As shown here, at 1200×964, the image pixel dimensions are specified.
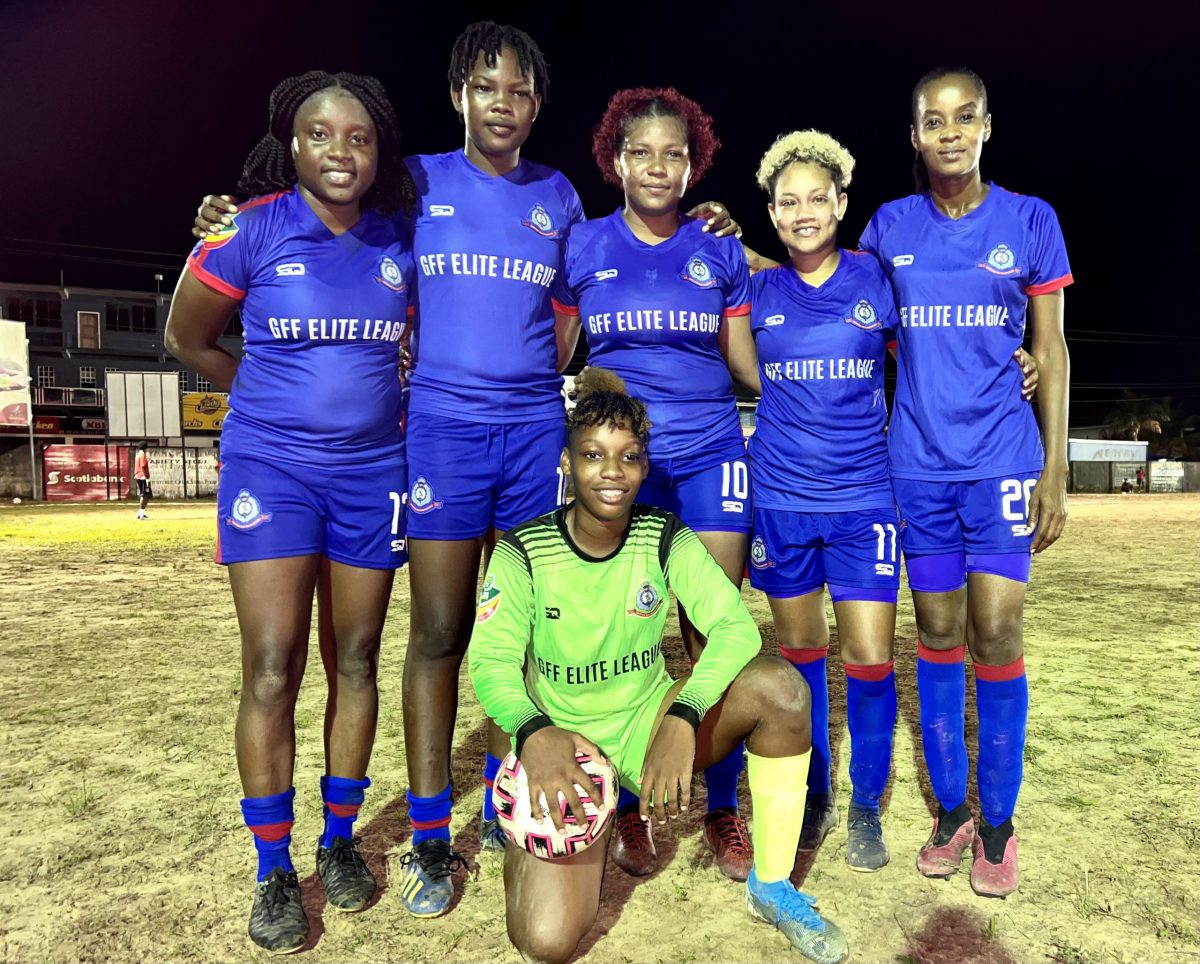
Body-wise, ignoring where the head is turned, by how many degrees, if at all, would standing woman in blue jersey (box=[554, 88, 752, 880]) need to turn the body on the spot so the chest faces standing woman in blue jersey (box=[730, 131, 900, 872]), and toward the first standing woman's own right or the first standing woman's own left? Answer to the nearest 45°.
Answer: approximately 90° to the first standing woman's own left

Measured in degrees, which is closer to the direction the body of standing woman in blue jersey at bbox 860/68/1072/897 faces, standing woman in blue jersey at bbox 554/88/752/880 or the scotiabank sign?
the standing woman in blue jersey

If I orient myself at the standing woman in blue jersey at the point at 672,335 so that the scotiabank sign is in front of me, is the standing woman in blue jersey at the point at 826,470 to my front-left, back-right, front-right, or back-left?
back-right

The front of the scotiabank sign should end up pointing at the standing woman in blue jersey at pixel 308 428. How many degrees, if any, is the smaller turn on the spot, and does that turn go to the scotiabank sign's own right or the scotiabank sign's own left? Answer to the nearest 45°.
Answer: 0° — it already faces them

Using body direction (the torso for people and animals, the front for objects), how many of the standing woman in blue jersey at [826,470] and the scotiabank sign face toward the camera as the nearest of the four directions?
2

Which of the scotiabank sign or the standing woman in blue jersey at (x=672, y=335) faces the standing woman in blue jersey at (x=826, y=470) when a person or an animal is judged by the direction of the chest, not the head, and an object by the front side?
the scotiabank sign

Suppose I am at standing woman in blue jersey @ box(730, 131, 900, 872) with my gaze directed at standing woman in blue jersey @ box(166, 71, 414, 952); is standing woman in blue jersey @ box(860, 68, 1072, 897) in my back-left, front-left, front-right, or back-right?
back-left

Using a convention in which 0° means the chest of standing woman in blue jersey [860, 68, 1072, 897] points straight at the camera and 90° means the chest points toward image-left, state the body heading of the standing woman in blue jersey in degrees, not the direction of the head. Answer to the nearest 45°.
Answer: approximately 0°

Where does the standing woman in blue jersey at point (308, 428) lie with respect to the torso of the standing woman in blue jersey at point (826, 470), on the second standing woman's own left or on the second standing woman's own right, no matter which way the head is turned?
on the second standing woman's own right

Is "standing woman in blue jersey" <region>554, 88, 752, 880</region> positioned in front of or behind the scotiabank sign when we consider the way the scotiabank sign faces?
in front

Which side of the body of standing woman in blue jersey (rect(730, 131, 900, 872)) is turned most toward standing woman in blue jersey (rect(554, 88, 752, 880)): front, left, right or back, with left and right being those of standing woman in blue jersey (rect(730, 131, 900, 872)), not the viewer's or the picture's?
right

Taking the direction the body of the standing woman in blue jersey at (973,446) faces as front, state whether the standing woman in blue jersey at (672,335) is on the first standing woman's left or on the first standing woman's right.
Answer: on the first standing woman's right
